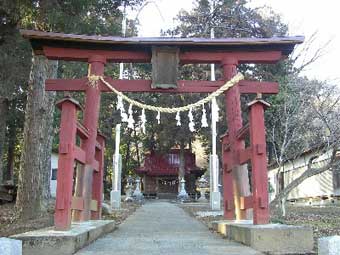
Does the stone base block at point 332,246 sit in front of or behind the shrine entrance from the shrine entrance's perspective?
in front

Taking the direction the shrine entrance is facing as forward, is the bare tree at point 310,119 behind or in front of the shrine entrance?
behind

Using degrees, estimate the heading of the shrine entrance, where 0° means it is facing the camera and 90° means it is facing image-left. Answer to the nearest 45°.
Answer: approximately 0°

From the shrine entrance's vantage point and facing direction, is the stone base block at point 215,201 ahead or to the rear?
to the rear

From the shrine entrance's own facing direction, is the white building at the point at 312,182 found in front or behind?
behind
